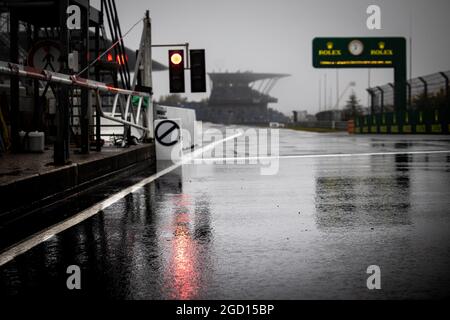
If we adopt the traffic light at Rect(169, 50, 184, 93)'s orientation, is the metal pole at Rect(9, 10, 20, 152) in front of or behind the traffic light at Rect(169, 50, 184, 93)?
in front

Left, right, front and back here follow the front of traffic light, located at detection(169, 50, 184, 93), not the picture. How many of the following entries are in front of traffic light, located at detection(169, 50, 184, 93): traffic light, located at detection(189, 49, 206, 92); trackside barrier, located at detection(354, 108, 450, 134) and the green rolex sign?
0

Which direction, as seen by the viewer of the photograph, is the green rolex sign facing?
facing the viewer

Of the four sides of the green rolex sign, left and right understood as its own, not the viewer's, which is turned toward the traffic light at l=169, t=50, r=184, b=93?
front

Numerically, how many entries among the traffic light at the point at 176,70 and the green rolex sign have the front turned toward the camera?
2

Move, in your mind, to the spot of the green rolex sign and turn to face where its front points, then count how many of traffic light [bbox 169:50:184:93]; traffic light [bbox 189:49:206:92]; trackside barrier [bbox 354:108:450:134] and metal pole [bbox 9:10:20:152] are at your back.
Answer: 0

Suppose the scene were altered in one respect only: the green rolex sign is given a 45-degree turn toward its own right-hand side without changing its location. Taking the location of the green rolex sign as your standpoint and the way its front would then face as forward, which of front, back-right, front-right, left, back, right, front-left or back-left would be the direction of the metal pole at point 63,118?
front-left

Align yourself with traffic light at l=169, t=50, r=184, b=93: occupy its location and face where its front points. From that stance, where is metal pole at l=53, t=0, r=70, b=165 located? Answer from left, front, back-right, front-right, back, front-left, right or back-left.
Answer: front

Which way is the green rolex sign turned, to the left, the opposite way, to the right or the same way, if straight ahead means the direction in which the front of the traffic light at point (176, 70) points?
the same way

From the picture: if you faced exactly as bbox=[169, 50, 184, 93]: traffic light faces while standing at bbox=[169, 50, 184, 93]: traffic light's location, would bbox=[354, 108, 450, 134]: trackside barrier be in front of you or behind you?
behind

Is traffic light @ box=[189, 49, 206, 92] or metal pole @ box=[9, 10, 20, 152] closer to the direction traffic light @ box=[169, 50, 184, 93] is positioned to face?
the metal pole

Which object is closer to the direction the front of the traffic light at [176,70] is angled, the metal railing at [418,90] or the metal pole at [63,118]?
the metal pole

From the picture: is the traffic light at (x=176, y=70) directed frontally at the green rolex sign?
no
